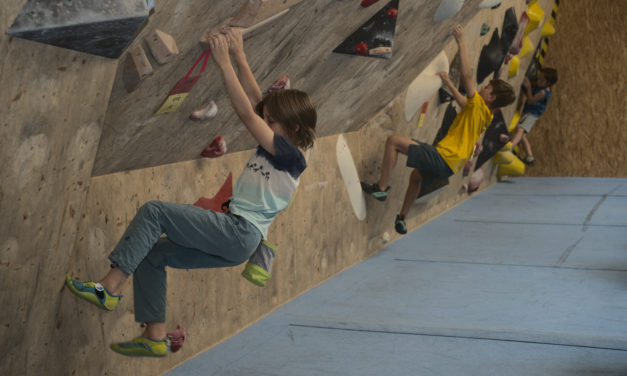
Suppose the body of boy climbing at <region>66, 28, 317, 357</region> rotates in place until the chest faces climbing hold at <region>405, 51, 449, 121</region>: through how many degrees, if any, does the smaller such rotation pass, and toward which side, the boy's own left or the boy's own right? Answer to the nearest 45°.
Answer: approximately 135° to the boy's own right

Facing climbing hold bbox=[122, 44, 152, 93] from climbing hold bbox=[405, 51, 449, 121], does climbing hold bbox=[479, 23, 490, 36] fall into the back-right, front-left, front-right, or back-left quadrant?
back-left

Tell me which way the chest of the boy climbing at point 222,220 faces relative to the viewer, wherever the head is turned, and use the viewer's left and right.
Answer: facing to the left of the viewer

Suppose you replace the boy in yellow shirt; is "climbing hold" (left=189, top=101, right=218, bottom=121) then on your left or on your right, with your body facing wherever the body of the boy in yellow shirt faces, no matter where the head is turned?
on your left

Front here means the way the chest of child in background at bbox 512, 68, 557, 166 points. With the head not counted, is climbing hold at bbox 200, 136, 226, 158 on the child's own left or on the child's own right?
on the child's own left

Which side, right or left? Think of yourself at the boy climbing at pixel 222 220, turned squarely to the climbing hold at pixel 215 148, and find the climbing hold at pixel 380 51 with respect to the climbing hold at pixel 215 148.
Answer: right

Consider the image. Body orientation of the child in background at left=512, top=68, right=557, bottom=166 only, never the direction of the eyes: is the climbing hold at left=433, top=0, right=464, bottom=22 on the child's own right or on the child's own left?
on the child's own left

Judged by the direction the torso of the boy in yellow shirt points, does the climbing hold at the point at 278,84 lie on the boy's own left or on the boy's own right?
on the boy's own left

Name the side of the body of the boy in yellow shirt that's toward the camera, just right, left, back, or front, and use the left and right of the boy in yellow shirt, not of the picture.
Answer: left
